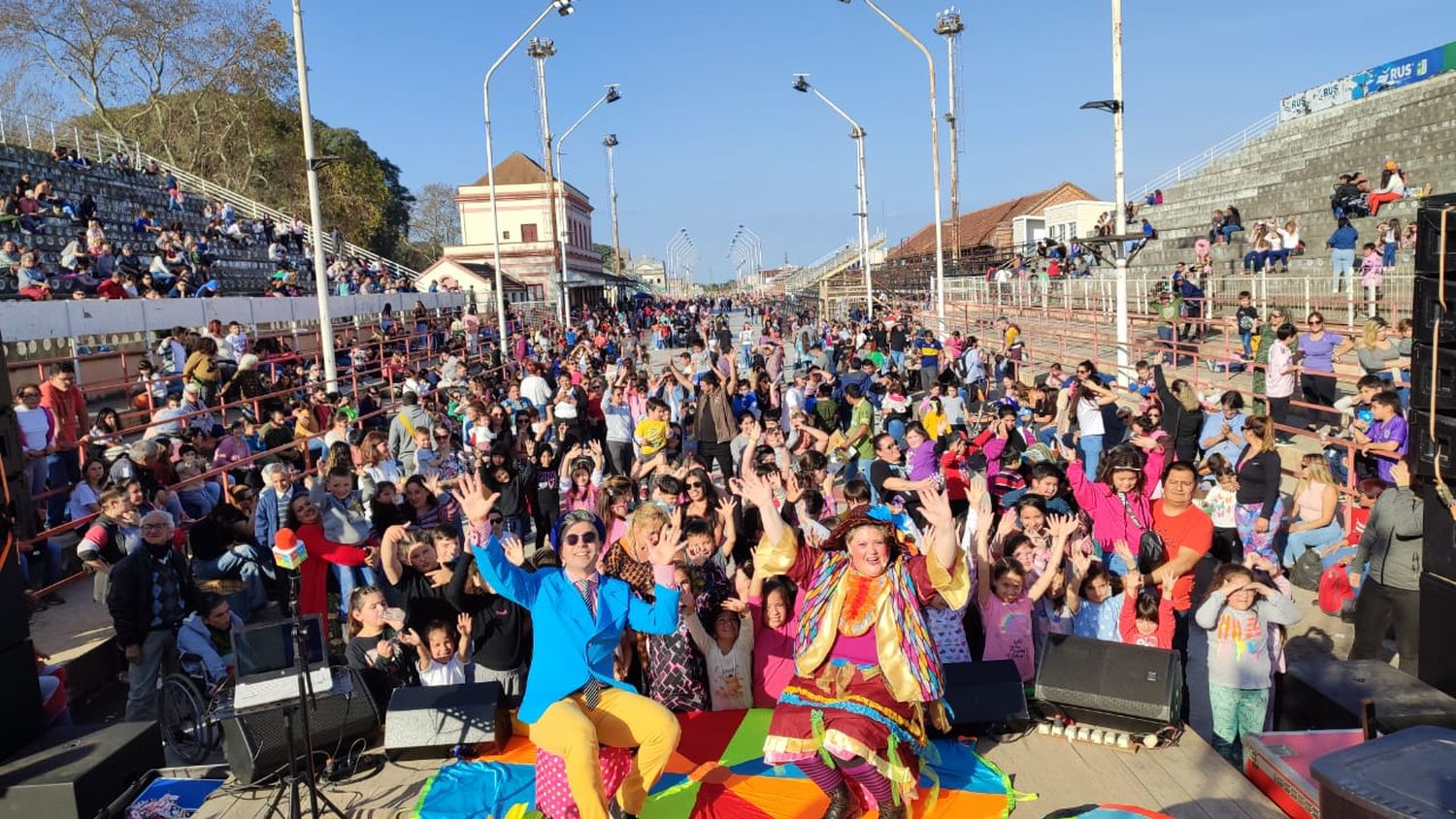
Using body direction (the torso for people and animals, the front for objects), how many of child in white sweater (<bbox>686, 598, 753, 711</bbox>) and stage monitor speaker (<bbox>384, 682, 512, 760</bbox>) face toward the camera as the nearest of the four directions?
2

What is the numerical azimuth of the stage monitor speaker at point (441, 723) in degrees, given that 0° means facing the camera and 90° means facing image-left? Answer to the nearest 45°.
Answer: approximately 0°

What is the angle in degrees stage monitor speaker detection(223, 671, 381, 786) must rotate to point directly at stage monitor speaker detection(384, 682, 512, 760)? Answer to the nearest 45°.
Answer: approximately 45° to its left

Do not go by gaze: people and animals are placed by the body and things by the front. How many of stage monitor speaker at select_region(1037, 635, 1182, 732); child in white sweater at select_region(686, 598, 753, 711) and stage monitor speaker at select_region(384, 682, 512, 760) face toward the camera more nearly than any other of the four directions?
3

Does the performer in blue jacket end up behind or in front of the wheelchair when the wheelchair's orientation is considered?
in front

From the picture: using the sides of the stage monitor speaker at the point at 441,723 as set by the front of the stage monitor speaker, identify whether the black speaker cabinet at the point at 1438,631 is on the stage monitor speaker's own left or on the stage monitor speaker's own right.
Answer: on the stage monitor speaker's own left

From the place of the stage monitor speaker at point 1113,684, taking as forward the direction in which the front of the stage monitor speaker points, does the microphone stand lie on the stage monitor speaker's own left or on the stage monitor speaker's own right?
on the stage monitor speaker's own right

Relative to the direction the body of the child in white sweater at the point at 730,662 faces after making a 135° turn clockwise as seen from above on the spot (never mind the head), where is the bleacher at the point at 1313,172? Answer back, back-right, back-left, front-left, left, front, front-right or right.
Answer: right

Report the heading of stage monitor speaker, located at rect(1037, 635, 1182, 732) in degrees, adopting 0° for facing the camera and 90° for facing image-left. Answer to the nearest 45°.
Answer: approximately 0°

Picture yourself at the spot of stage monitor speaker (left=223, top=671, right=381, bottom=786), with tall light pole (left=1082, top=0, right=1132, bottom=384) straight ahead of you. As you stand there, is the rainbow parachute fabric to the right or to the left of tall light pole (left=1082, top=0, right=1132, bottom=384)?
right
